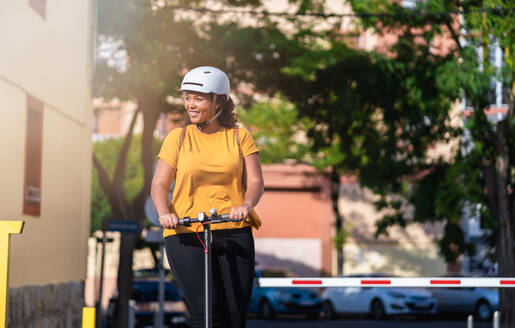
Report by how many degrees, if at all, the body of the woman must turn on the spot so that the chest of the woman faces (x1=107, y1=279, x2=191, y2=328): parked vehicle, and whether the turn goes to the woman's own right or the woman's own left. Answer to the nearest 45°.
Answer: approximately 180°

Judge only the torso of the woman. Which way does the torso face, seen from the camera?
toward the camera

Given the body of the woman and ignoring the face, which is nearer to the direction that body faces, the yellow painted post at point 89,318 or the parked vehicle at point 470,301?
the yellow painted post

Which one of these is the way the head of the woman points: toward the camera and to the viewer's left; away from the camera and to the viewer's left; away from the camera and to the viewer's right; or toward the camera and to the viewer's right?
toward the camera and to the viewer's left

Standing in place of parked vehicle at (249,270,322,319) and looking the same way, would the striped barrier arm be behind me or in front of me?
in front

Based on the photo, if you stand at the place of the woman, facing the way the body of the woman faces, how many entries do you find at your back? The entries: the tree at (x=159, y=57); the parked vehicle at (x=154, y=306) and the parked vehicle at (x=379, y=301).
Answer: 3

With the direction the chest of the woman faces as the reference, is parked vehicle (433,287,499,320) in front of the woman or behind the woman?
behind

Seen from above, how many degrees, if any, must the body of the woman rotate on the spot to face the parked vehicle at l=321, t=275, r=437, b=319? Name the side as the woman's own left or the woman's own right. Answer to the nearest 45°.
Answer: approximately 180°
